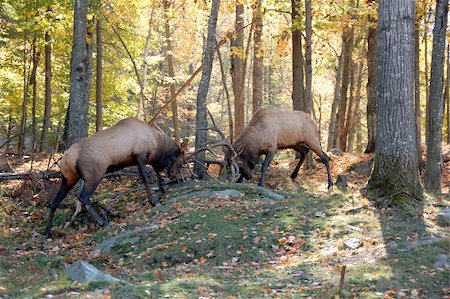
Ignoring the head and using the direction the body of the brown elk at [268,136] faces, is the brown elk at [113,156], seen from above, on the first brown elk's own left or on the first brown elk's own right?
on the first brown elk's own left

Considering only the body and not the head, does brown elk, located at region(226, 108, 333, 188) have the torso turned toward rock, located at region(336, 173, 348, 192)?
no

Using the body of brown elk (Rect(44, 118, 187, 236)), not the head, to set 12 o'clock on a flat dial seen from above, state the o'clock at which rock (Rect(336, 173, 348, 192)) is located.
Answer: The rock is roughly at 12 o'clock from the brown elk.

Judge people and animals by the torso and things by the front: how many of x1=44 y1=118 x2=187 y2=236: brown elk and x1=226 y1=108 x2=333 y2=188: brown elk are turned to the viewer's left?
1

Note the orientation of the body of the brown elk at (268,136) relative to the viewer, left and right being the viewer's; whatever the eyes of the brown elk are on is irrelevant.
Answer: facing to the left of the viewer

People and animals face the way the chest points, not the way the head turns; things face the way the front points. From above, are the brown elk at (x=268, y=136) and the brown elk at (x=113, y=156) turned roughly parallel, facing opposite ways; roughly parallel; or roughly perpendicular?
roughly parallel, facing opposite ways

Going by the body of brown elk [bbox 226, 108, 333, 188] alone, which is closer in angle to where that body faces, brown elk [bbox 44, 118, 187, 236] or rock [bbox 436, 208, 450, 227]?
the brown elk

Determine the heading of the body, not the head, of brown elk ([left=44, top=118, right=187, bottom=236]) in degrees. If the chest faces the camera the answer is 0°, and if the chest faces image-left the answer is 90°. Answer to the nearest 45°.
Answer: approximately 270°

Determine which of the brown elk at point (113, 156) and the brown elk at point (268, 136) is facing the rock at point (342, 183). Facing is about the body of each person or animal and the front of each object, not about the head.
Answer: the brown elk at point (113, 156)

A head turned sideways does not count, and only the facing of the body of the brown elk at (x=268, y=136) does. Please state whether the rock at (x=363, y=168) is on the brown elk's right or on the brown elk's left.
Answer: on the brown elk's right

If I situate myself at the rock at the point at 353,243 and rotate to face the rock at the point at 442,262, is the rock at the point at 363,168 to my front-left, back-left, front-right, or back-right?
back-left

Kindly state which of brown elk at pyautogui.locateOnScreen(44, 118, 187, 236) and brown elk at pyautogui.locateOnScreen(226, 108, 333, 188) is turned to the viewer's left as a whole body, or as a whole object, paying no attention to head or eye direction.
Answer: brown elk at pyautogui.locateOnScreen(226, 108, 333, 188)

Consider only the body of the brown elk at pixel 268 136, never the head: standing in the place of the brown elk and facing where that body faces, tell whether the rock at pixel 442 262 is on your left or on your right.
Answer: on your left

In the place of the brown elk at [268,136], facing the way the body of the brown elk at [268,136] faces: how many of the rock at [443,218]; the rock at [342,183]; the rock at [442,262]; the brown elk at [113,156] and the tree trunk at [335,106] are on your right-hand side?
1

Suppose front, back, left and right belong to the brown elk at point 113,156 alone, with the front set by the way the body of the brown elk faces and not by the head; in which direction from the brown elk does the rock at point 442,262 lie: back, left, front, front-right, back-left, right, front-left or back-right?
front-right

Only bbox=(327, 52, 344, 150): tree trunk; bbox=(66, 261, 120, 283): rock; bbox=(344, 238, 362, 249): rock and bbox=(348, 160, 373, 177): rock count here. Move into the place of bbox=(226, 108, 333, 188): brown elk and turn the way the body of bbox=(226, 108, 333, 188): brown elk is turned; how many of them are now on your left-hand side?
2

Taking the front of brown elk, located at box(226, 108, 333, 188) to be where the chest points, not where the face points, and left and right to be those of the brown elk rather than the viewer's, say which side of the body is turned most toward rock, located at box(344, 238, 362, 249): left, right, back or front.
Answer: left
